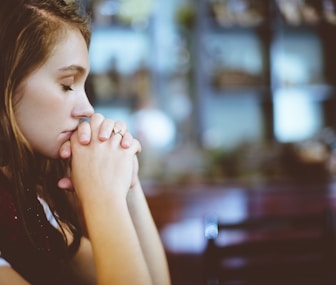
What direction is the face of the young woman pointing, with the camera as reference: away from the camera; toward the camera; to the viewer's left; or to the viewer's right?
to the viewer's right

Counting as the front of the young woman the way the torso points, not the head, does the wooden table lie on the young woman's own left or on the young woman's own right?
on the young woman's own left

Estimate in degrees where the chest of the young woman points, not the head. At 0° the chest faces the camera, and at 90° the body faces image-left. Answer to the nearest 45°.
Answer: approximately 270°
